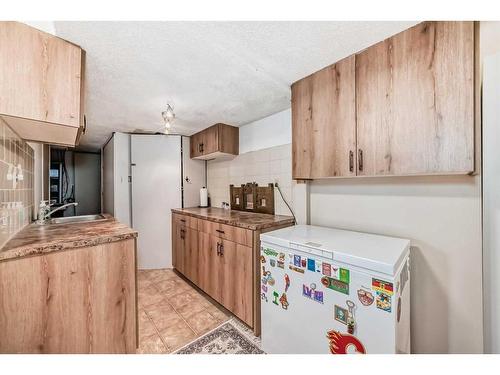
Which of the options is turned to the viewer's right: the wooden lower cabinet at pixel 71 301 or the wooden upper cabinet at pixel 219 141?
the wooden lower cabinet

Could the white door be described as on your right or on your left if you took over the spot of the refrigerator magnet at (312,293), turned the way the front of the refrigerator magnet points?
on your right

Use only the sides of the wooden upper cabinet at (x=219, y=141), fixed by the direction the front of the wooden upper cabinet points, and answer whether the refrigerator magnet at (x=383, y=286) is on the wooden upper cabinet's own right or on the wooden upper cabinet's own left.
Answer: on the wooden upper cabinet's own left

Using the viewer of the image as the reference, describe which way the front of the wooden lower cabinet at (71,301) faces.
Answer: facing to the right of the viewer

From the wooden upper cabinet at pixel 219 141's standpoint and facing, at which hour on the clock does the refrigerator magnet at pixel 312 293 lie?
The refrigerator magnet is roughly at 10 o'clock from the wooden upper cabinet.

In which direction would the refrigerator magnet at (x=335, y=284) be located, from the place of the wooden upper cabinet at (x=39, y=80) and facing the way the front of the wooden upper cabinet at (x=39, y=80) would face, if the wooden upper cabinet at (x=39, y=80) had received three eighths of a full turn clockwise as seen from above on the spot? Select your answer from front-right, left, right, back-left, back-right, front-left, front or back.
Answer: left

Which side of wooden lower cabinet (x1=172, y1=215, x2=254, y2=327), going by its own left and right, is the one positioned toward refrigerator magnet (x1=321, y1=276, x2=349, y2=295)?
left

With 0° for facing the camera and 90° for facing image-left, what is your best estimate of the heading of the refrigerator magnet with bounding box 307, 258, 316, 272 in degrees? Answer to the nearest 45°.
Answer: approximately 45°

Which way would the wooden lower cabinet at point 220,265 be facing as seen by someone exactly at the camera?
facing the viewer and to the left of the viewer

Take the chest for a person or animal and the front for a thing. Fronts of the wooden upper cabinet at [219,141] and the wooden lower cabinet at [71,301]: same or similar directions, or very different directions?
very different directions
